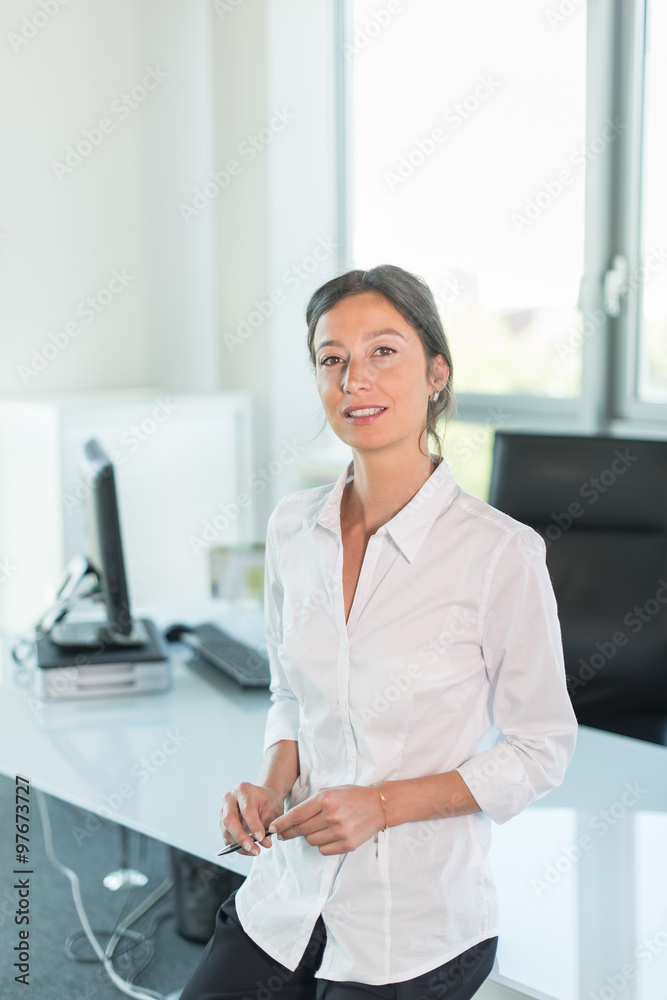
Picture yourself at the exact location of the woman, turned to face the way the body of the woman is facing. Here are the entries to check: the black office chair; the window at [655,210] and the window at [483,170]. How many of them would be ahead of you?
0

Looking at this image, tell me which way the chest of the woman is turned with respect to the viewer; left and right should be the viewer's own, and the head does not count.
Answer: facing the viewer and to the left of the viewer

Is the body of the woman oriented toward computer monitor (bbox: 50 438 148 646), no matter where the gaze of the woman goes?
no

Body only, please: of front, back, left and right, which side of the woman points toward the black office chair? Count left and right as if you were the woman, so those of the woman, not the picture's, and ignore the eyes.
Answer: back

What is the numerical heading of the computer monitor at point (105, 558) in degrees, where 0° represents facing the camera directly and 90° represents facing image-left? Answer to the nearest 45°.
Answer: approximately 270°

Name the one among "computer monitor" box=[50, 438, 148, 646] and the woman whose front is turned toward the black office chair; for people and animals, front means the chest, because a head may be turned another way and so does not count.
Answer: the computer monitor

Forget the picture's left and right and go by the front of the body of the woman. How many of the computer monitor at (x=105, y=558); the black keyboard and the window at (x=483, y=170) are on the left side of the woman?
0

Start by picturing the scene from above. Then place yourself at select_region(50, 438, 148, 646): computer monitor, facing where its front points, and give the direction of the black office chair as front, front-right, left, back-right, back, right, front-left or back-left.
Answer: front

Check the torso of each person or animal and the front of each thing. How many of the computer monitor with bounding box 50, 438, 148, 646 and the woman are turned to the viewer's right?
1
